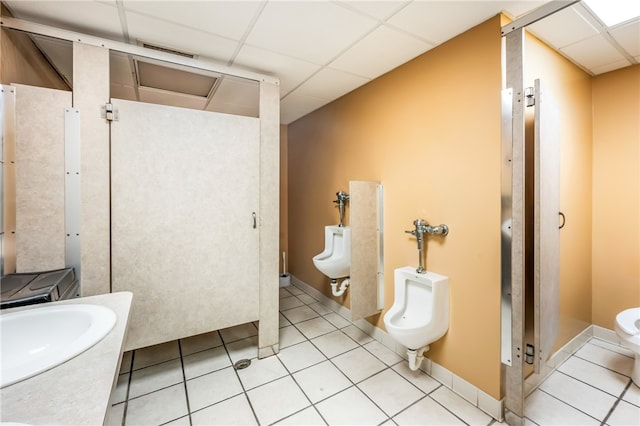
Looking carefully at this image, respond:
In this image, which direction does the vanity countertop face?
to the viewer's right

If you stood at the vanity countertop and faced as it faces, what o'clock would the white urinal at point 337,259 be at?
The white urinal is roughly at 11 o'clock from the vanity countertop.

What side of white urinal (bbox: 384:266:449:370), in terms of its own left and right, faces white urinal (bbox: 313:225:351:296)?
right

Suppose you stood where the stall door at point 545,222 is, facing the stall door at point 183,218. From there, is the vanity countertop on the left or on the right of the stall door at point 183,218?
left

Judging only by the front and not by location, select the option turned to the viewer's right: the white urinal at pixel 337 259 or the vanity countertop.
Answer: the vanity countertop

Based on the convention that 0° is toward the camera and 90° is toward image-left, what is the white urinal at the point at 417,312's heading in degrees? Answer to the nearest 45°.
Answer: approximately 45°

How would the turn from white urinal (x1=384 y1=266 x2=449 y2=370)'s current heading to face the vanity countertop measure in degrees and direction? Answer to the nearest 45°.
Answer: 0° — it already faces it

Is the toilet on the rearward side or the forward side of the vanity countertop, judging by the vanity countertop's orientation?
on the forward side

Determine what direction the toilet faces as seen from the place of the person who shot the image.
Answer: facing the viewer and to the left of the viewer

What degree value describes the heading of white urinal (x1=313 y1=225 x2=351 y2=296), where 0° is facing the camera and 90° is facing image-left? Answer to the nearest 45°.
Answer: approximately 45°

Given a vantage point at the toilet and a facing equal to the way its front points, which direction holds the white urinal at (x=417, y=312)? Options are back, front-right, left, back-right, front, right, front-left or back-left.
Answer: front

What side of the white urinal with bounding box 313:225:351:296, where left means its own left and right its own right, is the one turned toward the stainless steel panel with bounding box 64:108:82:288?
front

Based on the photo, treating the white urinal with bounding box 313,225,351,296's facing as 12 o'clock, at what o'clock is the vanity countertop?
The vanity countertop is roughly at 11 o'clock from the white urinal.

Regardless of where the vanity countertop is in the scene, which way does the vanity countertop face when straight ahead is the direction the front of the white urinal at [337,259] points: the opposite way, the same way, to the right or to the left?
the opposite way
